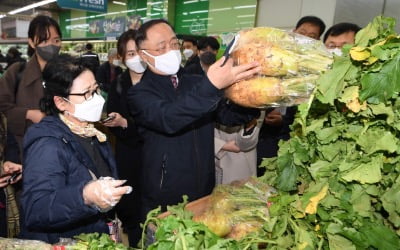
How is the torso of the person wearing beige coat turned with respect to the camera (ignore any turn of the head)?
toward the camera

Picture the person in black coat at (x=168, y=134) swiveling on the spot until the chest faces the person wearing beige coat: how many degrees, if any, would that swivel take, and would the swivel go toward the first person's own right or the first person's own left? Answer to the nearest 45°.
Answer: approximately 90° to the first person's own left

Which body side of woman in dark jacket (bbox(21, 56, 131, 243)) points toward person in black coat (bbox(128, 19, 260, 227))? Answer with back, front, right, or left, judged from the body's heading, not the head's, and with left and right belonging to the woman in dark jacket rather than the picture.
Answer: left

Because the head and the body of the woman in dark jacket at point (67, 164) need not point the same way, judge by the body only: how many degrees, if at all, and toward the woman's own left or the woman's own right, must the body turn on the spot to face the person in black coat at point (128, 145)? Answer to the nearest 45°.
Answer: approximately 135° to the woman's own left

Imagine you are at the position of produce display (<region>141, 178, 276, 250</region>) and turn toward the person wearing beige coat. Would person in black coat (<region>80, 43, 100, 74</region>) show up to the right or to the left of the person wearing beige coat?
left

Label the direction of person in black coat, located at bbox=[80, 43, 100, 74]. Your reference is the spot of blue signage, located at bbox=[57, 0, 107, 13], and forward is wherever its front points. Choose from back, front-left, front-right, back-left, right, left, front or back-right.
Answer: front

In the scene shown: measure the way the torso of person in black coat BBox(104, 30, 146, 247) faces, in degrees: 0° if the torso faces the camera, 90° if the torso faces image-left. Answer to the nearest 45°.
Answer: approximately 315°

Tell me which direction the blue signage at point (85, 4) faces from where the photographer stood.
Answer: facing the viewer

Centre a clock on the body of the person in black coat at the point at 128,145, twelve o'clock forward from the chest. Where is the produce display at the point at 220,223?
The produce display is roughly at 11 o'clock from the person in black coat.

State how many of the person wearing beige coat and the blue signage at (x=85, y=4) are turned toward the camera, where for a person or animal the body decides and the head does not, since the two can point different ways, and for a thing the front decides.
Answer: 2
